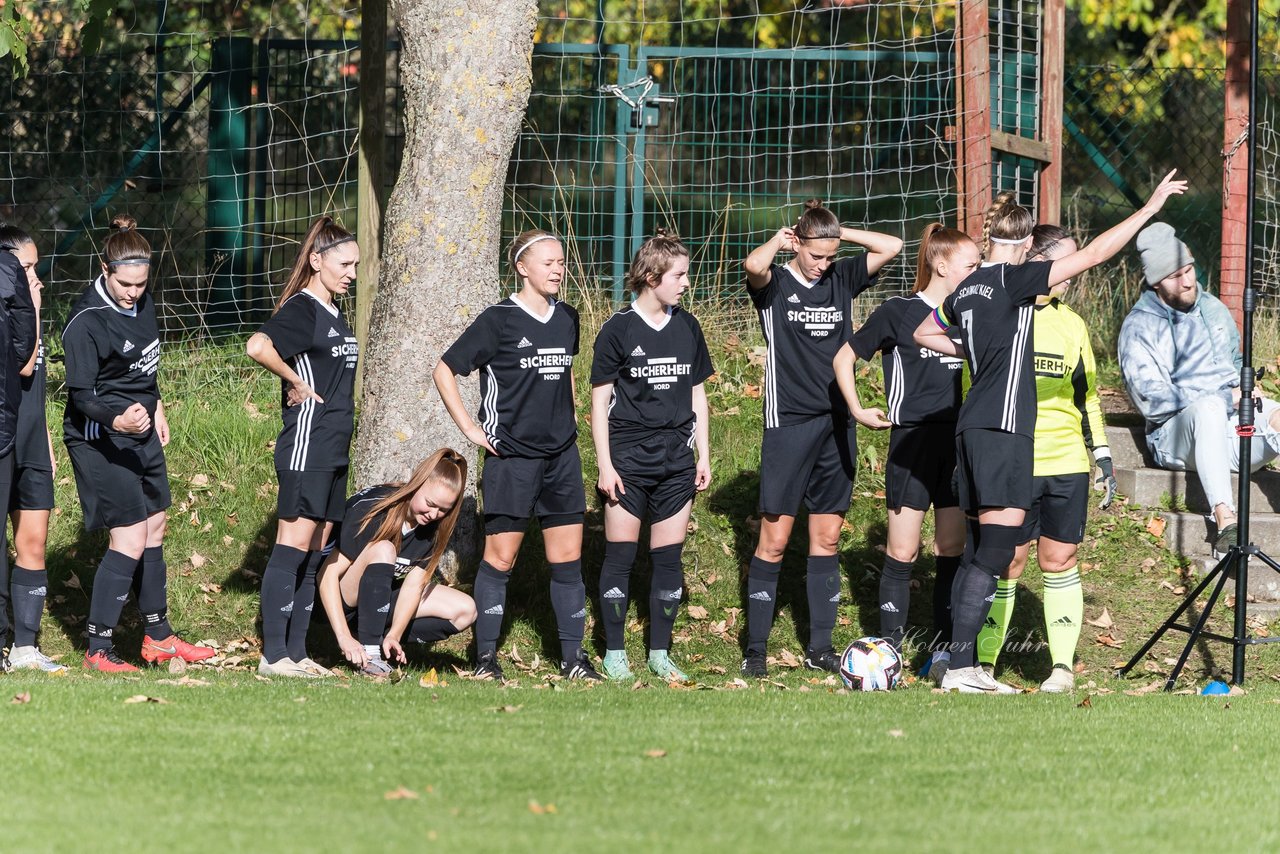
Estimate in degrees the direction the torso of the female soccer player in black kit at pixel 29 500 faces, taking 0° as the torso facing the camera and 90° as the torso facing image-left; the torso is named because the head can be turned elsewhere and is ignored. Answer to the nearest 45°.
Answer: approximately 315°

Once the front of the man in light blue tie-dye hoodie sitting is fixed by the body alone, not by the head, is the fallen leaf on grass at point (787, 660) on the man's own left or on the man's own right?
on the man's own right

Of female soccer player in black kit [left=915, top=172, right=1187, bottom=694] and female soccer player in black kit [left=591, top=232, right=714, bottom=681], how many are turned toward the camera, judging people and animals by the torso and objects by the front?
1

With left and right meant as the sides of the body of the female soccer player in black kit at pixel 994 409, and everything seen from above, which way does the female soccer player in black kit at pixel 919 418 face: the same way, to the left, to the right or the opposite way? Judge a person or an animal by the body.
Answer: to the right

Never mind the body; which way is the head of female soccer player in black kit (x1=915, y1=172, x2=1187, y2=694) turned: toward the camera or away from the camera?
away from the camera

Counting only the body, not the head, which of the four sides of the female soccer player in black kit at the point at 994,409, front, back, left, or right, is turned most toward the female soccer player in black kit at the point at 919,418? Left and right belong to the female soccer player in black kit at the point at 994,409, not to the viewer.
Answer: left

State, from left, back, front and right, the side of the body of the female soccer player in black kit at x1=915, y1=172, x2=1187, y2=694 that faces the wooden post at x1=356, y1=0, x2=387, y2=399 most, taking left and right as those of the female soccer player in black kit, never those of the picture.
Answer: left

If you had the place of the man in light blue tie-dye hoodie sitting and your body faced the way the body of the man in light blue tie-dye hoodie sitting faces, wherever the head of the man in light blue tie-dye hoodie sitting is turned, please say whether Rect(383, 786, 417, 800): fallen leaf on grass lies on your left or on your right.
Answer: on your right

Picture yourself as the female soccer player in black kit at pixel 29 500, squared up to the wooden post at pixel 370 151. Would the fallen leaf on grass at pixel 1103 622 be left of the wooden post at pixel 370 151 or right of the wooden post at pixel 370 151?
right

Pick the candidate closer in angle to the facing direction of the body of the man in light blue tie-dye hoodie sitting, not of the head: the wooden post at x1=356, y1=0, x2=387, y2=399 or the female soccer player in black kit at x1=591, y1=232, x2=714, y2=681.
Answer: the female soccer player in black kit

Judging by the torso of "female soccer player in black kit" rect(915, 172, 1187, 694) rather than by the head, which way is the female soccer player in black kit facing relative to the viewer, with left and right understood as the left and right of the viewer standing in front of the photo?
facing away from the viewer and to the right of the viewer
